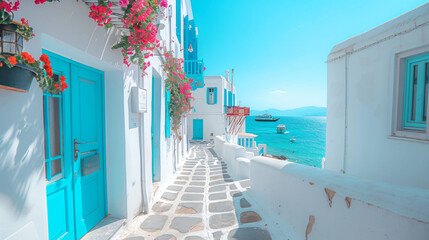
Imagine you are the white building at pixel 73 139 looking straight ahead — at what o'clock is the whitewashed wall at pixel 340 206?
The whitewashed wall is roughly at 12 o'clock from the white building.

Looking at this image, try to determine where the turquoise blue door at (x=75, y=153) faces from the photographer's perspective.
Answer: facing the viewer and to the right of the viewer

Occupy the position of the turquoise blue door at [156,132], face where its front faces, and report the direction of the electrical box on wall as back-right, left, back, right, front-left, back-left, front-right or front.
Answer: right

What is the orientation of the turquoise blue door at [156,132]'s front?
to the viewer's right

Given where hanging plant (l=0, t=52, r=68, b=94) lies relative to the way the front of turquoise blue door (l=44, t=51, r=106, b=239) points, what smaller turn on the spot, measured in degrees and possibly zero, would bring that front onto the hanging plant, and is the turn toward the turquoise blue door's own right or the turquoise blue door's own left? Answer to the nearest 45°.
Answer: approximately 45° to the turquoise blue door's own right

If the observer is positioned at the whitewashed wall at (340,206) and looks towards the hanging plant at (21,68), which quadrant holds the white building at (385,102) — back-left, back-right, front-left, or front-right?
back-right

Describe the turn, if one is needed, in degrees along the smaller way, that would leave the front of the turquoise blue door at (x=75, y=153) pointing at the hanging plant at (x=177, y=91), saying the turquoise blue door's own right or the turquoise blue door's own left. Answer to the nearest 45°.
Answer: approximately 90° to the turquoise blue door's own left

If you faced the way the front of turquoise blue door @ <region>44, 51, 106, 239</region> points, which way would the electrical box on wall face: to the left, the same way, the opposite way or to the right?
the same way

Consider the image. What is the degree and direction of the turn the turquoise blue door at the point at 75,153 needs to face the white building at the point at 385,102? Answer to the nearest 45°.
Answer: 0° — it already faces it

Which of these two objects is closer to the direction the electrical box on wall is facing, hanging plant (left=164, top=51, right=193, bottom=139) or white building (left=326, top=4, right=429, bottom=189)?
the white building

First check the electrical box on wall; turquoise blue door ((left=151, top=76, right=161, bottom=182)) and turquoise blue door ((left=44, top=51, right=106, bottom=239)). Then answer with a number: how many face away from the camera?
0

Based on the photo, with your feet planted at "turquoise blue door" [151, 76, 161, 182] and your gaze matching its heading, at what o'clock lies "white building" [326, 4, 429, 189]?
The white building is roughly at 1 o'clock from the turquoise blue door.
